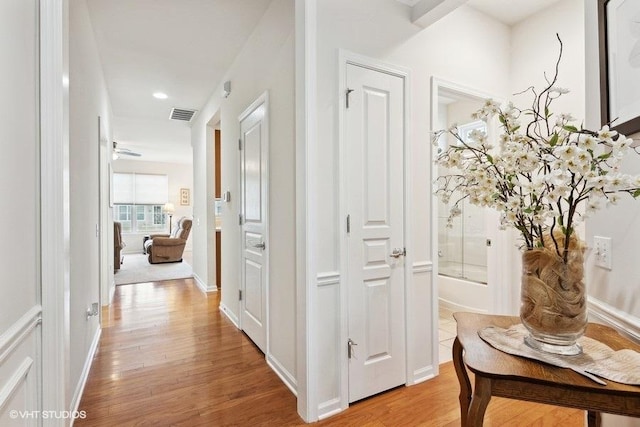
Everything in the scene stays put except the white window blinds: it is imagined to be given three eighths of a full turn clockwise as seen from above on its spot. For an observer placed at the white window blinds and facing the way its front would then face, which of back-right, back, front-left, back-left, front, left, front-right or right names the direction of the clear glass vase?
back-left

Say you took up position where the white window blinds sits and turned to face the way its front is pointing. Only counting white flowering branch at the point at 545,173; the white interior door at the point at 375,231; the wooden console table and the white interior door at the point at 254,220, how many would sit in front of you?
4

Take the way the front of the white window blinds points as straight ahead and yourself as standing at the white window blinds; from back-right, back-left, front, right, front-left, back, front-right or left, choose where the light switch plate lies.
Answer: front

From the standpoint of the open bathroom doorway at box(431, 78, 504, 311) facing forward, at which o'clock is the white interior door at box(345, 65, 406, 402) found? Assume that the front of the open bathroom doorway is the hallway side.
The white interior door is roughly at 2 o'clock from the open bathroom doorway.

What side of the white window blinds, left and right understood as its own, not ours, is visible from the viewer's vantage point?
front

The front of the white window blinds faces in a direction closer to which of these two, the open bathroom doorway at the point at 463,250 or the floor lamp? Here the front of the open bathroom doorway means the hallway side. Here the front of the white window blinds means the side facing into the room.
the open bathroom doorway

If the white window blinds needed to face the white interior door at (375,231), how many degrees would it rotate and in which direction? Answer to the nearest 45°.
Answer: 0° — it already faces it

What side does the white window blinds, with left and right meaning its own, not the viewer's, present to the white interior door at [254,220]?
front

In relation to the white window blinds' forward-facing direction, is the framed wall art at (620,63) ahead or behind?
ahead

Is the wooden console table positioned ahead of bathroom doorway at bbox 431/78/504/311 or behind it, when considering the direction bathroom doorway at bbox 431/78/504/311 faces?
ahead

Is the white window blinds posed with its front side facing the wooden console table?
yes

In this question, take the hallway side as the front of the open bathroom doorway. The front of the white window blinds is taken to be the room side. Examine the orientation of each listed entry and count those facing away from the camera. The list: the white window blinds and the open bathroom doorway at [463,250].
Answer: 0

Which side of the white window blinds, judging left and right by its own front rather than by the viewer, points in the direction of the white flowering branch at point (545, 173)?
front

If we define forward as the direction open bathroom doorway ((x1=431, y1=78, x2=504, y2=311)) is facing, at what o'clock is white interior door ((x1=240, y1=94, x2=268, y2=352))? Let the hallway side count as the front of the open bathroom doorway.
The white interior door is roughly at 3 o'clock from the open bathroom doorway.

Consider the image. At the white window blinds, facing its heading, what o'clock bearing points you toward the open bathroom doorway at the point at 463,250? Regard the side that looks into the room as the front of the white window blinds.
The open bathroom doorway is roughly at 11 o'clock from the white window blinds.

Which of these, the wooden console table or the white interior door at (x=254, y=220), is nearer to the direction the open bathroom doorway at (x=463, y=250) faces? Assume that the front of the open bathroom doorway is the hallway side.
the wooden console table
